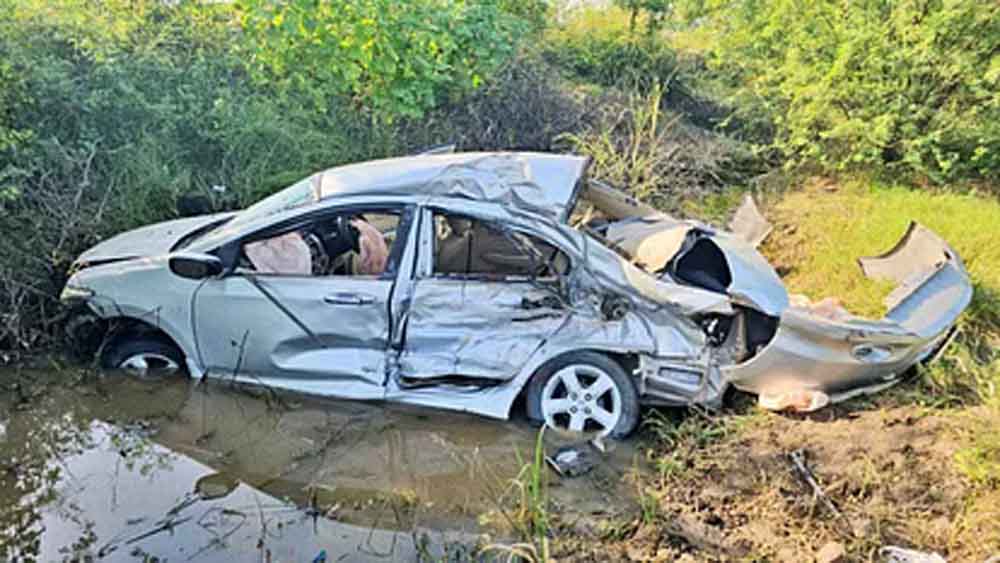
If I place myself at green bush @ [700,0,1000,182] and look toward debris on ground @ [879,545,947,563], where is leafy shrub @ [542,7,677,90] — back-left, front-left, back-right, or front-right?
back-right

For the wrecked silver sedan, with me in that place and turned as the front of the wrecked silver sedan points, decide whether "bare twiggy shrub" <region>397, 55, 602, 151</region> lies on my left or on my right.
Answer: on my right

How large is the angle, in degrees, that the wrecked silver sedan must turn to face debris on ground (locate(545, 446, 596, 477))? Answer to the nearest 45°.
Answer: approximately 135° to its left

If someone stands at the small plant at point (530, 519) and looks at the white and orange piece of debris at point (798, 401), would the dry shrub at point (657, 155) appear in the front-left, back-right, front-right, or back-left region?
front-left

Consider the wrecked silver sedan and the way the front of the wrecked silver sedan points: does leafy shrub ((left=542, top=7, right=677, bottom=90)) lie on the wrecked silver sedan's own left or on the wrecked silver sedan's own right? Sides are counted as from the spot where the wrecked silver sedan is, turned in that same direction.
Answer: on the wrecked silver sedan's own right

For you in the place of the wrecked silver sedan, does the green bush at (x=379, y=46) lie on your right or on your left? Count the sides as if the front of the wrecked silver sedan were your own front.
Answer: on your right

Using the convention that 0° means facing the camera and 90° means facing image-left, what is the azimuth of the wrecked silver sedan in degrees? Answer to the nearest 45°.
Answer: approximately 90°

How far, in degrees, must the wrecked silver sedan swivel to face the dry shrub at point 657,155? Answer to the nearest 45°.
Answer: approximately 90° to its right

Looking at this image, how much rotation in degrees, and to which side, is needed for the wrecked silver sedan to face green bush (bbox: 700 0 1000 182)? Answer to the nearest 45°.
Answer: approximately 135° to its right

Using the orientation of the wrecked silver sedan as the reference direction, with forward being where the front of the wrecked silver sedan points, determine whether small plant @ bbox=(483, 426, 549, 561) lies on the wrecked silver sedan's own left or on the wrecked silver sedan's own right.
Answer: on the wrecked silver sedan's own left

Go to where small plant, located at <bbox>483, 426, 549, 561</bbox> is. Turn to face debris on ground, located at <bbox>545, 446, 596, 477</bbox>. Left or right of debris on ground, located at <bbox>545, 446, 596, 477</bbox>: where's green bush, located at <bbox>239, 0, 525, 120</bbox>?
left
